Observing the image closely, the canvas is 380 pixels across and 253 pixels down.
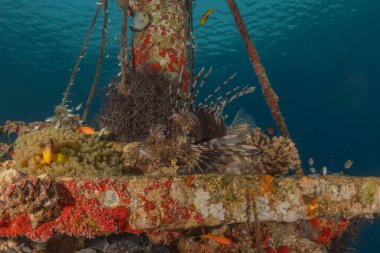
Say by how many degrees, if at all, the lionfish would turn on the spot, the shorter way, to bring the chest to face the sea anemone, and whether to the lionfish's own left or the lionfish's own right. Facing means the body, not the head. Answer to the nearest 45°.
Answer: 0° — it already faces it

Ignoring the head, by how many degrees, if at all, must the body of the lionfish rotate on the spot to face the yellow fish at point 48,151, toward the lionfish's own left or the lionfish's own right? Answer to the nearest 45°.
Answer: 0° — it already faces it

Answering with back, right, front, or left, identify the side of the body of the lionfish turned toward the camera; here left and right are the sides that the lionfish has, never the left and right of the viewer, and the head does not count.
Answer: left
